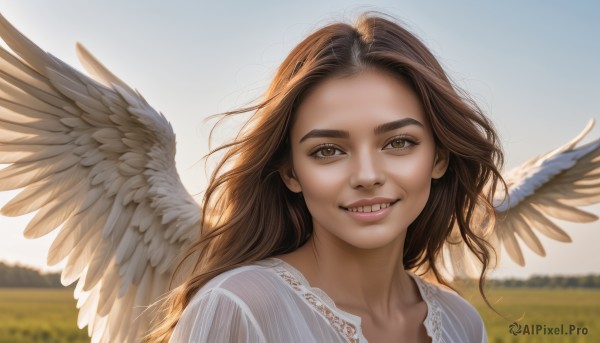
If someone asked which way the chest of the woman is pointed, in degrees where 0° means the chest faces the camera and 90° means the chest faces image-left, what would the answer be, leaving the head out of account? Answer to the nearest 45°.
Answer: approximately 315°
